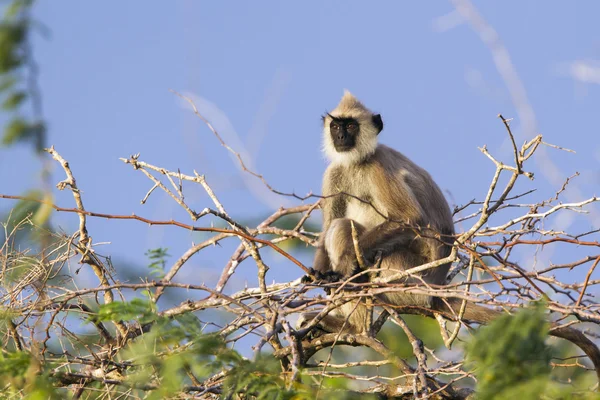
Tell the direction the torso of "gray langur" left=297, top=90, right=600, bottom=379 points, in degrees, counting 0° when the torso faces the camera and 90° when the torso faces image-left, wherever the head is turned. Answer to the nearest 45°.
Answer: approximately 45°
